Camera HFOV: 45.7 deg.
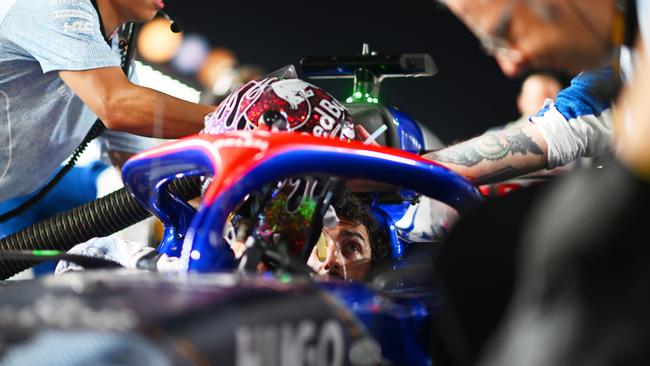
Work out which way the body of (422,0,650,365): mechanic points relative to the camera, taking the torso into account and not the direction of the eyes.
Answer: to the viewer's left

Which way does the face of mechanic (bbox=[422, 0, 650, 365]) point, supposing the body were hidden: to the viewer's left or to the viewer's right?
to the viewer's left

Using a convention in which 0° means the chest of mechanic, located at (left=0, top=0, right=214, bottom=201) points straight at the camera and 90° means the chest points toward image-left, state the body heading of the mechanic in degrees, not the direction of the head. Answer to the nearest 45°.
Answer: approximately 270°

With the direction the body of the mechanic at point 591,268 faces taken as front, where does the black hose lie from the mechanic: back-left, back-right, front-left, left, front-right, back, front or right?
front-right

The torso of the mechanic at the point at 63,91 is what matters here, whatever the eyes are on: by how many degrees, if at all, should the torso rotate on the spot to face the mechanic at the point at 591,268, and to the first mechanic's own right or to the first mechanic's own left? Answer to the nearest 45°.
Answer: approximately 90° to the first mechanic's own right

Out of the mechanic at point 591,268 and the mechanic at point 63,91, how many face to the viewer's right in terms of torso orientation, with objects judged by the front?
1

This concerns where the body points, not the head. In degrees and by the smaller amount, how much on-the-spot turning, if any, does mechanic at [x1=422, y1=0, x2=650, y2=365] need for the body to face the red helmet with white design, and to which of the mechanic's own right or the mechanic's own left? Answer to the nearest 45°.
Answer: approximately 45° to the mechanic's own right

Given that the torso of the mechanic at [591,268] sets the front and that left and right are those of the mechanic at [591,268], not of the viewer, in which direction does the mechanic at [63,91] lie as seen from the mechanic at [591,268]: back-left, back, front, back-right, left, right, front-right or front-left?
front-right
